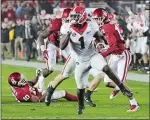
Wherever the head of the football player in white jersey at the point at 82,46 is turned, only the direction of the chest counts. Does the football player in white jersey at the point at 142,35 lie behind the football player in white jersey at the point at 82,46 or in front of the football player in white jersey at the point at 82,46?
behind

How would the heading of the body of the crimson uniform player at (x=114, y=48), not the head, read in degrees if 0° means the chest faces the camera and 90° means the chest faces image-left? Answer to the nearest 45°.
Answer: approximately 45°

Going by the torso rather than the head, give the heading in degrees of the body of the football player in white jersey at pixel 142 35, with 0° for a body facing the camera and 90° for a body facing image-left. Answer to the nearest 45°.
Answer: approximately 45°
